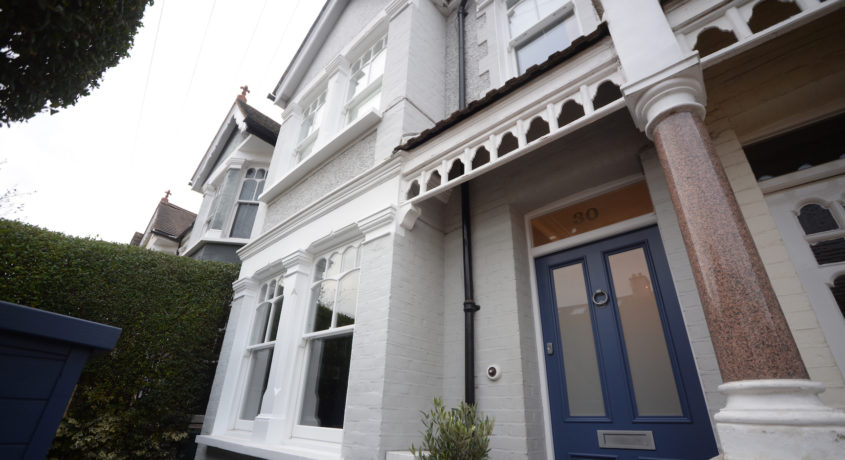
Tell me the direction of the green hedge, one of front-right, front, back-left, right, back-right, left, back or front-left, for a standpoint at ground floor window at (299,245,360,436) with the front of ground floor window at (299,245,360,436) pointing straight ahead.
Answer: right

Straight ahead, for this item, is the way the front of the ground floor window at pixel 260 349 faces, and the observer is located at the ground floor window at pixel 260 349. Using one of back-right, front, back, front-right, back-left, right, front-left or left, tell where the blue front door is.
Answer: left

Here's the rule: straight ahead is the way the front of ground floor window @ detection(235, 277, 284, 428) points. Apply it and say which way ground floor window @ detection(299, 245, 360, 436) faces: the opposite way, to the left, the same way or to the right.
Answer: the same way

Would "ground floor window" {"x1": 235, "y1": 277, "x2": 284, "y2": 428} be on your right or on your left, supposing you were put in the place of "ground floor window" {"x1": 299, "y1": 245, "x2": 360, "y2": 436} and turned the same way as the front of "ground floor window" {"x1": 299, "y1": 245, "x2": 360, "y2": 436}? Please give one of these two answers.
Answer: on your right

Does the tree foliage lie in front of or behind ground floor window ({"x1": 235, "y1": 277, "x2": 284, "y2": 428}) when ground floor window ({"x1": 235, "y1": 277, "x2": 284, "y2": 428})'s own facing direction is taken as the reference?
in front

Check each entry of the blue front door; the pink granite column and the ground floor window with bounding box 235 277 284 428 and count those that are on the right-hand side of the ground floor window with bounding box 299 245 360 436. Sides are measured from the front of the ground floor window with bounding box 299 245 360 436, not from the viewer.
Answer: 1

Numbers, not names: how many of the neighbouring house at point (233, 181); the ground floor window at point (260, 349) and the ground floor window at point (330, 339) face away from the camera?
0

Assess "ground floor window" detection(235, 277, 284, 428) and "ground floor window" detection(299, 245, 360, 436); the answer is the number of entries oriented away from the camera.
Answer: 0

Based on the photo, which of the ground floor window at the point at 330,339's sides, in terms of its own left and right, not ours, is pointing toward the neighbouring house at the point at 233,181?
right

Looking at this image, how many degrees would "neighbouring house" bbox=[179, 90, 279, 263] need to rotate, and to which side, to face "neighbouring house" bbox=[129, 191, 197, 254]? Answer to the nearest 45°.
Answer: approximately 135° to its right

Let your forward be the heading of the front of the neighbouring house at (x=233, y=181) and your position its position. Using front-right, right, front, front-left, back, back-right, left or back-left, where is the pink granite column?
front-left

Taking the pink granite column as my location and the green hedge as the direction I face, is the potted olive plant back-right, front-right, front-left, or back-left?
front-right

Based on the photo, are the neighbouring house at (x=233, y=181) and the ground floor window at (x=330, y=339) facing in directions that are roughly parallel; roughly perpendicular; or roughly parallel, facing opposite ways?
roughly parallel

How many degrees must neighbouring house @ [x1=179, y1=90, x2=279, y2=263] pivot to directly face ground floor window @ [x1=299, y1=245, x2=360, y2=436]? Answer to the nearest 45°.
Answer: approximately 45° to its left

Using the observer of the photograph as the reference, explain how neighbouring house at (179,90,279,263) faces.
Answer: facing the viewer and to the left of the viewer

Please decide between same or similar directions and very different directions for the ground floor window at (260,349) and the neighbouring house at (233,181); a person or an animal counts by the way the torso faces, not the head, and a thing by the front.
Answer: same or similar directions
